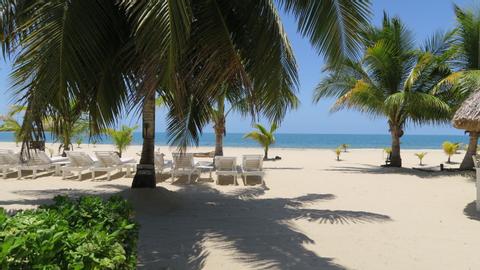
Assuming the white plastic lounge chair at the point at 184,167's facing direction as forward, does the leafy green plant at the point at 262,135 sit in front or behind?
in front

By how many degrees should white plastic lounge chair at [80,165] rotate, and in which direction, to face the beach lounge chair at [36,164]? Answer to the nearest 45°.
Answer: approximately 135° to its left

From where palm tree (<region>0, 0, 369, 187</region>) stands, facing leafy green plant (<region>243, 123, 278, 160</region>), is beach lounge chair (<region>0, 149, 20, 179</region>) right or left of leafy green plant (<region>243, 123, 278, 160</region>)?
left

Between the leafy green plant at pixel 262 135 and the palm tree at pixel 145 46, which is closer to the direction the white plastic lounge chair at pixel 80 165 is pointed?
the leafy green plant

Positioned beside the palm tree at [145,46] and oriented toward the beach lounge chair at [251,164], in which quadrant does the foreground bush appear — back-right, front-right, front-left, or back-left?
back-right

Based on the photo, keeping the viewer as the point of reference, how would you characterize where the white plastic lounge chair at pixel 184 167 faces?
facing away from the viewer and to the right of the viewer

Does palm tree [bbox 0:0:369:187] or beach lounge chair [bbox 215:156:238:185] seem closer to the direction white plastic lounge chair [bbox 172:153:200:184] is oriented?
the beach lounge chair

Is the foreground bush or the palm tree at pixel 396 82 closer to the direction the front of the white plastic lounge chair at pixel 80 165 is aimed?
the palm tree
